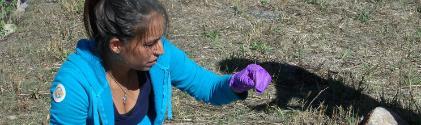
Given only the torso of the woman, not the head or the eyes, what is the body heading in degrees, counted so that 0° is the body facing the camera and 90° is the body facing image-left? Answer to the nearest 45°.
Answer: approximately 315°

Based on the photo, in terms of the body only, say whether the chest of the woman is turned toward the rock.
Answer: no
